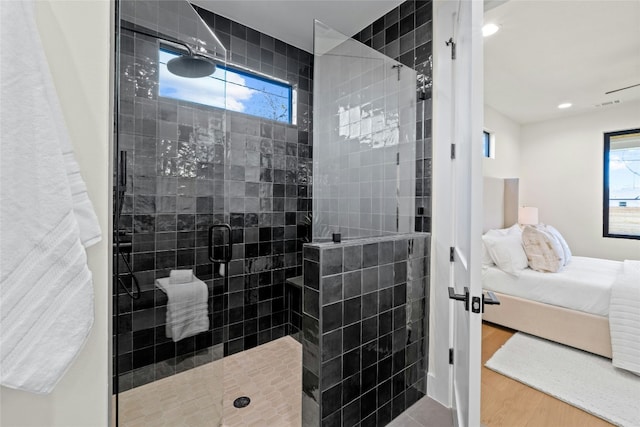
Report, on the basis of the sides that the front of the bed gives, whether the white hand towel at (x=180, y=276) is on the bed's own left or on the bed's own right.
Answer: on the bed's own right

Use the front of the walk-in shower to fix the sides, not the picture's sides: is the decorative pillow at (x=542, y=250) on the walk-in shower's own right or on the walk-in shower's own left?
on the walk-in shower's own left

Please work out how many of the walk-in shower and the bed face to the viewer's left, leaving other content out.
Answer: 0

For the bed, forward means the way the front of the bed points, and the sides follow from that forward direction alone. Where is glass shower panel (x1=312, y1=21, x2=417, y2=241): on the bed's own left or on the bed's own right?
on the bed's own right

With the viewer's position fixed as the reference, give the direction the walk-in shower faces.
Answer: facing the viewer and to the right of the viewer

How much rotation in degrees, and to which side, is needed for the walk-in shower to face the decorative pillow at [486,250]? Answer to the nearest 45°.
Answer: approximately 90° to its left

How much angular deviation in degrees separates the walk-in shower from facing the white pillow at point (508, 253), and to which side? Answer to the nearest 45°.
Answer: approximately 90° to its left

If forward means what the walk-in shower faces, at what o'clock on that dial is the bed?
The bed is roughly at 10 o'clock from the walk-in shower.
